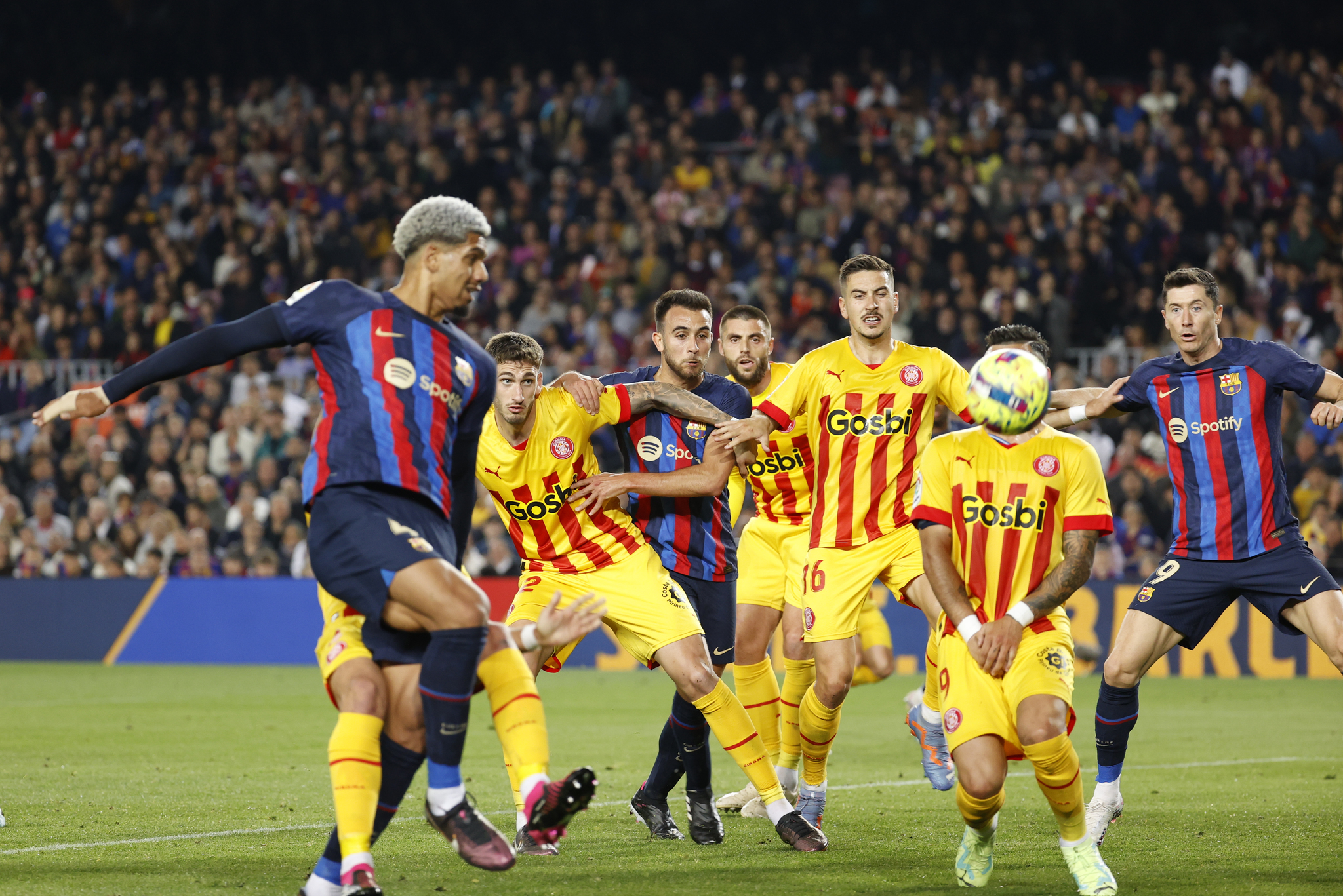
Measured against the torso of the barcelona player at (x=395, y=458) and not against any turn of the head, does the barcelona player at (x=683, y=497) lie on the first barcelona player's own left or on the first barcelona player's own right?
on the first barcelona player's own left

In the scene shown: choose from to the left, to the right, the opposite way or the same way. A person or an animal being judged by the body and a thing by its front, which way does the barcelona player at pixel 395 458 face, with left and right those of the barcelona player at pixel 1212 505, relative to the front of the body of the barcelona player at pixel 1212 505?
to the left

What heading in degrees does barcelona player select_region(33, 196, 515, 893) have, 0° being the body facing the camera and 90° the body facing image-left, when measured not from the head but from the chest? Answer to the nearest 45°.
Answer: approximately 315°

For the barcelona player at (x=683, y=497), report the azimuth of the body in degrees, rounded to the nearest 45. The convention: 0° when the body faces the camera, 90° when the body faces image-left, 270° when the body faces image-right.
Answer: approximately 0°

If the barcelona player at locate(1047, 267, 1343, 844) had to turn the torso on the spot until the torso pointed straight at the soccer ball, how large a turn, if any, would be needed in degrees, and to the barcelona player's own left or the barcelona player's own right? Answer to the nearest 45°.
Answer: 0° — they already face it

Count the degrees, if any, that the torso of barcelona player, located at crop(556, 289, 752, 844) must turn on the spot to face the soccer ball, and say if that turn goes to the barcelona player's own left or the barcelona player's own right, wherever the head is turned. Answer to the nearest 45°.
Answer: approximately 45° to the barcelona player's own left

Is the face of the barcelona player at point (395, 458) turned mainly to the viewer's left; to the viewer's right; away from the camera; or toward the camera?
to the viewer's right

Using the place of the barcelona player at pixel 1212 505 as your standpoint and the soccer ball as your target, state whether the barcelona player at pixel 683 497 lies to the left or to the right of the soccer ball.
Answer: right

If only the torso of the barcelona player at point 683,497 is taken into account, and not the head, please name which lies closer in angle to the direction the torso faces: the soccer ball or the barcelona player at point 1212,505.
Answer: the soccer ball

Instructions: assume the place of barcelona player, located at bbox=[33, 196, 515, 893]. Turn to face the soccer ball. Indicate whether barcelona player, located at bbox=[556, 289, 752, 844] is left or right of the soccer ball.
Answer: left

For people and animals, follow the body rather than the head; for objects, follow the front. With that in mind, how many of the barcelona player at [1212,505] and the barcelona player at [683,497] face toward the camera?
2

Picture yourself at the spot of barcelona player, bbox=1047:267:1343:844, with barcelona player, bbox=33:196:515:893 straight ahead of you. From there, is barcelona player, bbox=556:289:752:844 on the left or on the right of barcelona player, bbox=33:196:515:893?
right

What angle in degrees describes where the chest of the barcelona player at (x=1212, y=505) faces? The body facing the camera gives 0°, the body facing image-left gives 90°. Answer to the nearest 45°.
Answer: approximately 0°
